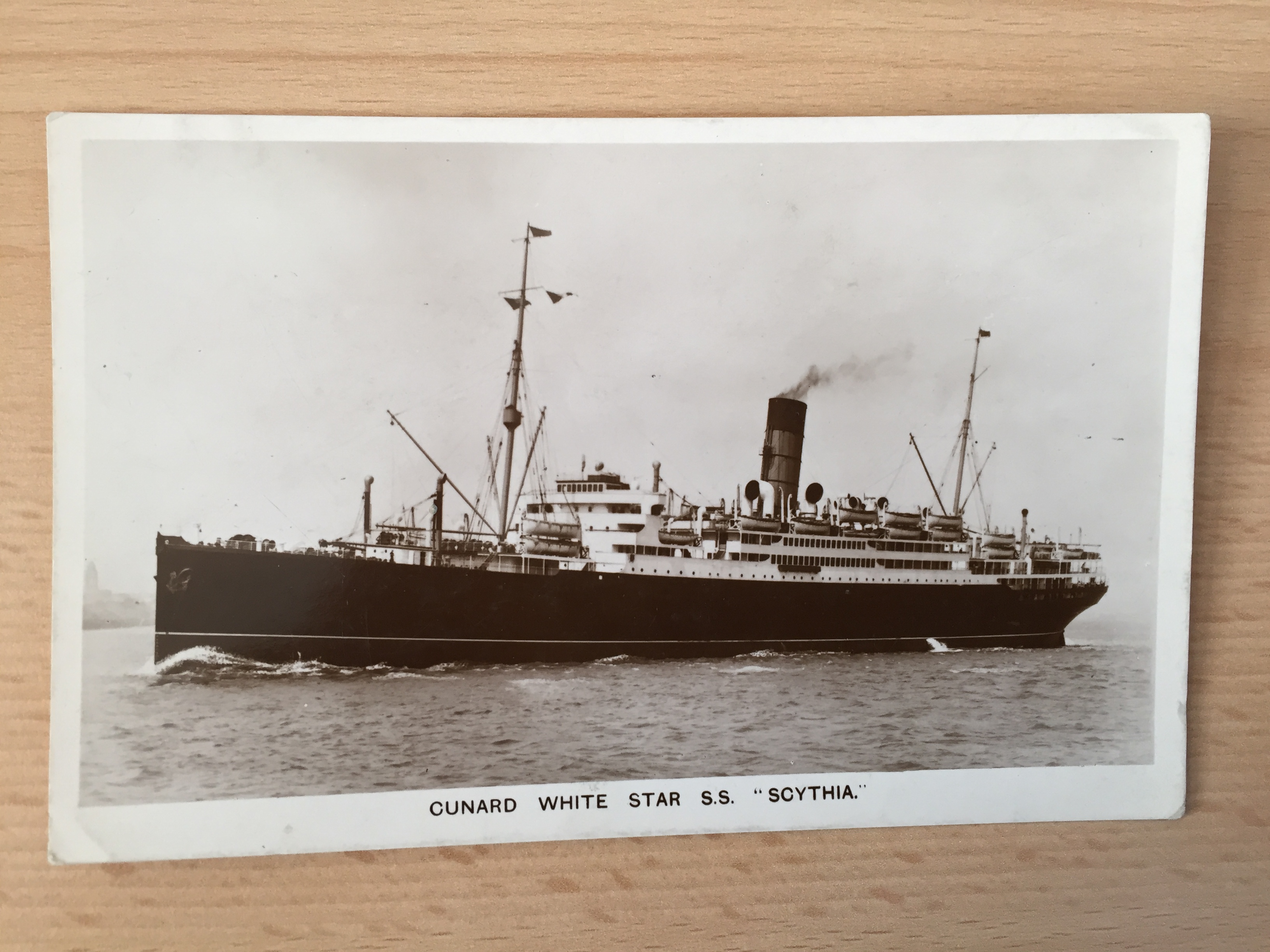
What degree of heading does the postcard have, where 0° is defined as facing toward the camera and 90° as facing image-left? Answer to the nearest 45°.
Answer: approximately 0°
